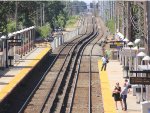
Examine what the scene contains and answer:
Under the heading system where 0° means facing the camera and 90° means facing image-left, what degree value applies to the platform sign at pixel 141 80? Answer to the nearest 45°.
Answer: approximately 0°

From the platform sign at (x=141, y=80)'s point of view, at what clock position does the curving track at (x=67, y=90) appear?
The curving track is roughly at 5 o'clock from the platform sign.

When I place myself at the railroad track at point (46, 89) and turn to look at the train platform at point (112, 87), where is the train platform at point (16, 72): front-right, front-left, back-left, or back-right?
back-left

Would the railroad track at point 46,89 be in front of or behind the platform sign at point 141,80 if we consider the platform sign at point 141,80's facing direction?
behind

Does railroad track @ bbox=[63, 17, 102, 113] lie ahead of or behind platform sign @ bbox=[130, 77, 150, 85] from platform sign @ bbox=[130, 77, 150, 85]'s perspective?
behind

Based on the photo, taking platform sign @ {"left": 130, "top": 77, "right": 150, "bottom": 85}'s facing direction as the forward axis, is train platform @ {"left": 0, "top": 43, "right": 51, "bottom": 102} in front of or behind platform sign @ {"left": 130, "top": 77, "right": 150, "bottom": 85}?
behind
